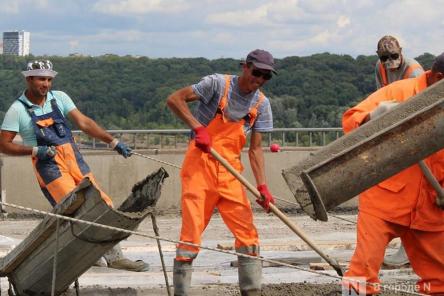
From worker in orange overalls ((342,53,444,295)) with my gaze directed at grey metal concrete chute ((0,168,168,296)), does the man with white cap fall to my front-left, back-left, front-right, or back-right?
front-right

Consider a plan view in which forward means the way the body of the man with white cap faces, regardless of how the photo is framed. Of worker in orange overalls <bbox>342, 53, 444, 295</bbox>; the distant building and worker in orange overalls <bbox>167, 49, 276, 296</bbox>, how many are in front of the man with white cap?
2

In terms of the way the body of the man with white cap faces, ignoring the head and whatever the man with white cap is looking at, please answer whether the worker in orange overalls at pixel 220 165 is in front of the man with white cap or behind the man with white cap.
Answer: in front

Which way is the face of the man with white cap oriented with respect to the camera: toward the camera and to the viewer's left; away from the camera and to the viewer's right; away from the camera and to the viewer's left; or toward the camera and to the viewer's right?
toward the camera and to the viewer's right

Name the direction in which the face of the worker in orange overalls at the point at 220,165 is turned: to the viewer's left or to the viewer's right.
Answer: to the viewer's right

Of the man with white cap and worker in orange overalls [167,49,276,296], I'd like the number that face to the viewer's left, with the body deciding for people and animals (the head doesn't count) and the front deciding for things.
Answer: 0

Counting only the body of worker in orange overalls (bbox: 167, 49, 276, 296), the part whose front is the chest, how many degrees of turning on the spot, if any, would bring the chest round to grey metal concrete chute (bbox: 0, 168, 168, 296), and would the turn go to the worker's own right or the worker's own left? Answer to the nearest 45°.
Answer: approximately 90° to the worker's own right

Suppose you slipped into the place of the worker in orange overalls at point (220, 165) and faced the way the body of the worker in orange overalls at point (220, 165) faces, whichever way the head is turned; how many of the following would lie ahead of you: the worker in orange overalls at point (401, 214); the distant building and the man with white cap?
1

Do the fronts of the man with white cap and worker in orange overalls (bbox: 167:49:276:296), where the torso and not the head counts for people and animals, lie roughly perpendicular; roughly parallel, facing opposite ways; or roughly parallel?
roughly parallel

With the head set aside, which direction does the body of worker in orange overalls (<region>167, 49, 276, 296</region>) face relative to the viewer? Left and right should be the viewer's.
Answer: facing the viewer and to the right of the viewer

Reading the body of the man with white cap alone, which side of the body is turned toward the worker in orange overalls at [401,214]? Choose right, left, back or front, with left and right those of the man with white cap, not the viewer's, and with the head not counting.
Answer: front

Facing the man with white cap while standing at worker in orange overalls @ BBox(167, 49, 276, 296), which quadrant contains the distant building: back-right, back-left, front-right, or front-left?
front-right

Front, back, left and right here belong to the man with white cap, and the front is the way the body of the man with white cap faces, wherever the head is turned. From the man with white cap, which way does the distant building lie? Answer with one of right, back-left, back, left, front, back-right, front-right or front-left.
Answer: back-left

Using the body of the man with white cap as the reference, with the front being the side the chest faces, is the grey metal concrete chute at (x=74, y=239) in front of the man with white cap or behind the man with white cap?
in front
